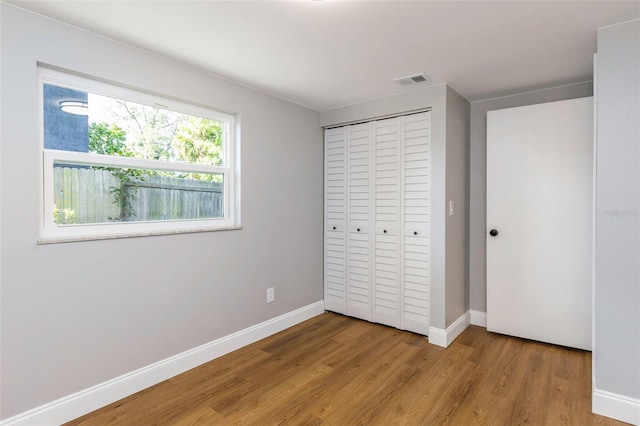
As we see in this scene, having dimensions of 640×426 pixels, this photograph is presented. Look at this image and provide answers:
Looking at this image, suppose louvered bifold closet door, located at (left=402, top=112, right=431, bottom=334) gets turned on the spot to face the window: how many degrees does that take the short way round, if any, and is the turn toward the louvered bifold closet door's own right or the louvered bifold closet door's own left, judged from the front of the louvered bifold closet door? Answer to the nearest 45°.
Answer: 0° — it already faces it

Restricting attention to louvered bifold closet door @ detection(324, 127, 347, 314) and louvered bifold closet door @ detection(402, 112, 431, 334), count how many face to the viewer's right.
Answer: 0

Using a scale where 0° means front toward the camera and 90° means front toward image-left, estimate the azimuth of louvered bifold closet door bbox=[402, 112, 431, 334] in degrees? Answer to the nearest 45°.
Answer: approximately 45°

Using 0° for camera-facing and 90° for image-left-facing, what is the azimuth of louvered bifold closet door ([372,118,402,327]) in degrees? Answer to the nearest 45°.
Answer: approximately 45°

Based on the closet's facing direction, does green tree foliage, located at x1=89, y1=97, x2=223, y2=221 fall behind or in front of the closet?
in front

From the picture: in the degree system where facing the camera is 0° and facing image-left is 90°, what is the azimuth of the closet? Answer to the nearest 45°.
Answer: approximately 45°

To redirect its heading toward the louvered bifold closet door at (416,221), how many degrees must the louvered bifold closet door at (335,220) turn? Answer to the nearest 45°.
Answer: approximately 90° to its left
